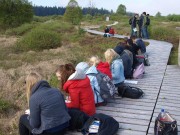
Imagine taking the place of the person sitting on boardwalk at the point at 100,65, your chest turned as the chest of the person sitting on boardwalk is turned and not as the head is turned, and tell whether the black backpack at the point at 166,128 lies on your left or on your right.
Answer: on your left

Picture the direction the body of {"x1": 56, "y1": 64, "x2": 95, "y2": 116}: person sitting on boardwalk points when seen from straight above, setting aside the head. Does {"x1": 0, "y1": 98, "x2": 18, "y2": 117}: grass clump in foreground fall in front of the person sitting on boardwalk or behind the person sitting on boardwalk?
in front

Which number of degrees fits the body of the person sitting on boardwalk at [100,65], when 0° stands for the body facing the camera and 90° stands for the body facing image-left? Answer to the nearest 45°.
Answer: approximately 90°

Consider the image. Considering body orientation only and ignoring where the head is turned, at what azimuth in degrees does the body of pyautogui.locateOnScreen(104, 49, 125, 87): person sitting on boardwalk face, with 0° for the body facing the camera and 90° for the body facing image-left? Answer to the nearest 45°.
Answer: approximately 90°

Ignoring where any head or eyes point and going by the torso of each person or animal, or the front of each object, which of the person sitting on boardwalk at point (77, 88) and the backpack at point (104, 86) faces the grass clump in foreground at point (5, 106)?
the person sitting on boardwalk

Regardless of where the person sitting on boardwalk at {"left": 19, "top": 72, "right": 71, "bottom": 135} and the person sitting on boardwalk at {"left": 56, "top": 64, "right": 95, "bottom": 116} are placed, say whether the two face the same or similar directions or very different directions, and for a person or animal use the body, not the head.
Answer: same or similar directions

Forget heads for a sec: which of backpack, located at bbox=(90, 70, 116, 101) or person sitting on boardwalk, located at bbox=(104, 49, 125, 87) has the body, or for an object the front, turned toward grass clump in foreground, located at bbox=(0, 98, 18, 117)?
the person sitting on boardwalk

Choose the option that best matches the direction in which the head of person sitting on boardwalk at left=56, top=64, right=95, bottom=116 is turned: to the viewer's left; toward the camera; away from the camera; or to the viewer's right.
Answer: to the viewer's left

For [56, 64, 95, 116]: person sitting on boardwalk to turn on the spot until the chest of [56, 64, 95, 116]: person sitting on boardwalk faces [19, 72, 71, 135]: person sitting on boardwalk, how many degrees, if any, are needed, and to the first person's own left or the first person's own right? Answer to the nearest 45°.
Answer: approximately 90° to the first person's own left

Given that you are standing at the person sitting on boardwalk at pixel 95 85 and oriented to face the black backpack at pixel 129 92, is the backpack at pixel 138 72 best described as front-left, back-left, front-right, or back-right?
front-left

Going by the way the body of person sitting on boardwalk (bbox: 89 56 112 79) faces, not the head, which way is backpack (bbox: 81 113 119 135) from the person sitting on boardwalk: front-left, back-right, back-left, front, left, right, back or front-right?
left

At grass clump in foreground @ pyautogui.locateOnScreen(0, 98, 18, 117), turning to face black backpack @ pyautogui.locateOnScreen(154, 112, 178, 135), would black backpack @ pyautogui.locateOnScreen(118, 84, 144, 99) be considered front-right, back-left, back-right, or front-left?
front-left

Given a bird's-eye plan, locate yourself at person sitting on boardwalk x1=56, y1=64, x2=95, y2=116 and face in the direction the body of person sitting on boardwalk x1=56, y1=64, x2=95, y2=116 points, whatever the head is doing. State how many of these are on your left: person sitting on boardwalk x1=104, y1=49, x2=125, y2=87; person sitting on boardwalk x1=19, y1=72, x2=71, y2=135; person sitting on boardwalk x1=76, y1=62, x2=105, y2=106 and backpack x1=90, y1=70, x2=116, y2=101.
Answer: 1

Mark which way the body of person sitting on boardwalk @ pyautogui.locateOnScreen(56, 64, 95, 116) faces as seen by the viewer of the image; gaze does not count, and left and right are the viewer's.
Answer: facing away from the viewer and to the left of the viewer
